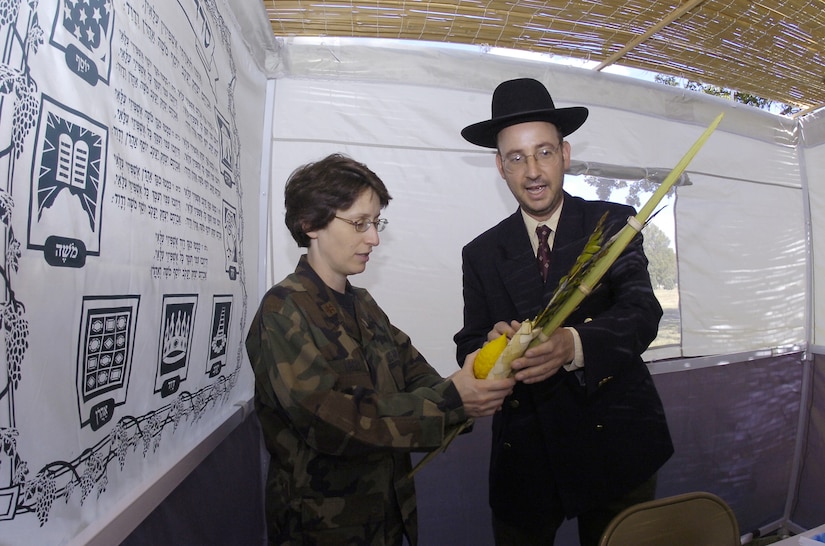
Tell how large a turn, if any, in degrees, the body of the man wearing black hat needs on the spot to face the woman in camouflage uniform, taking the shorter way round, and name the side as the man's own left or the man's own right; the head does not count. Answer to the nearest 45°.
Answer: approximately 45° to the man's own right

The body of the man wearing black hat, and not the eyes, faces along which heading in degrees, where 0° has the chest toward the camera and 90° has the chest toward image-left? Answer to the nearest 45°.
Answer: approximately 0°

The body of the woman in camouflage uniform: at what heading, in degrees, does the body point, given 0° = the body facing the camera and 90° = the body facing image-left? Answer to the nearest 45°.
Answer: approximately 315°

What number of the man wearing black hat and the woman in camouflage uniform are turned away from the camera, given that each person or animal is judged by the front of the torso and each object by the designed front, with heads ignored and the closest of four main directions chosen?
0

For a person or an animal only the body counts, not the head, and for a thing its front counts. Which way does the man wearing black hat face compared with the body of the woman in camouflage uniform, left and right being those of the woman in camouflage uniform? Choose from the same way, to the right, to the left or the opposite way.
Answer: to the right
